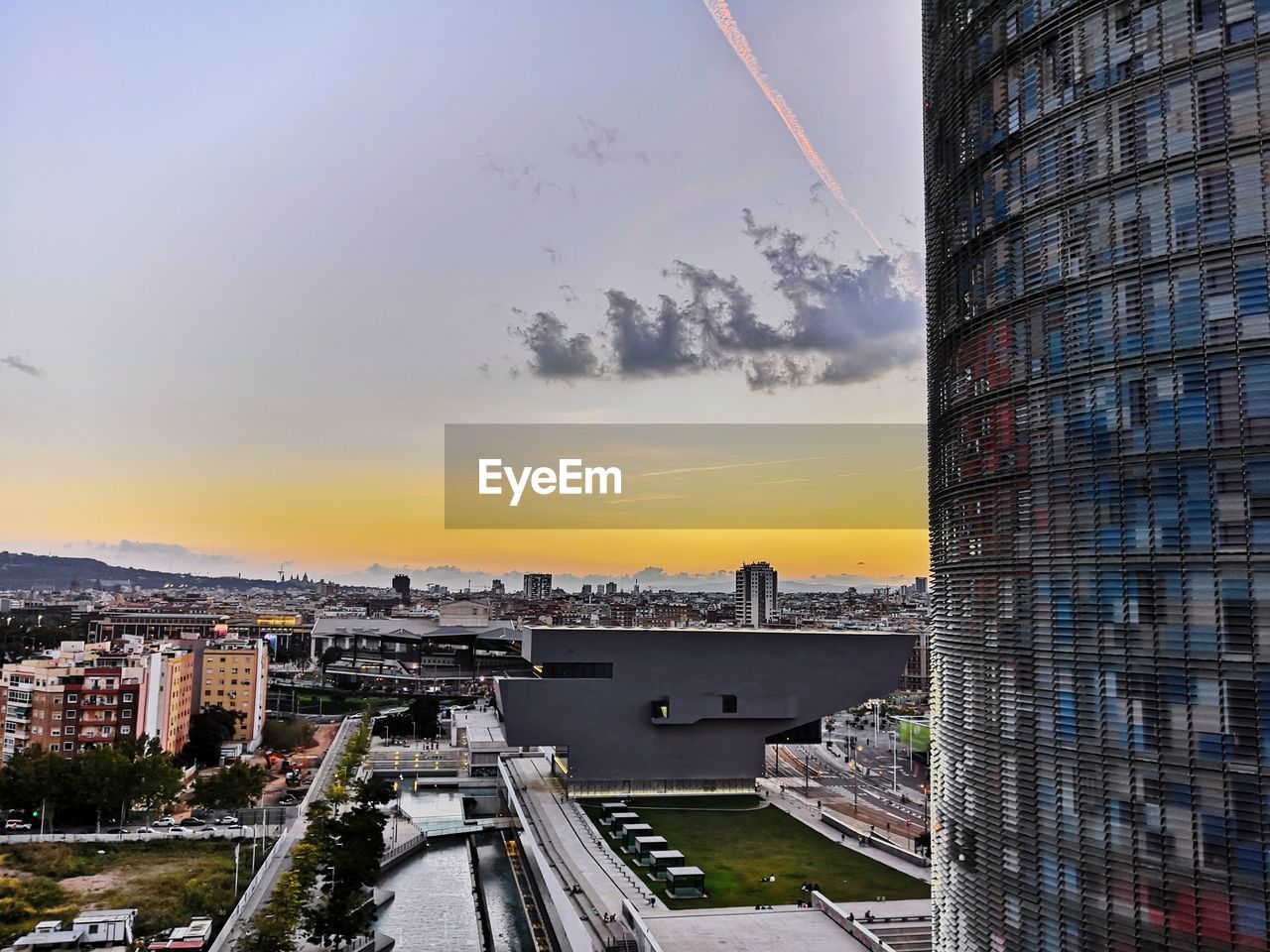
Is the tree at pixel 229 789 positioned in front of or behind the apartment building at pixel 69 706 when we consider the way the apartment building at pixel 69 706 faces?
in front

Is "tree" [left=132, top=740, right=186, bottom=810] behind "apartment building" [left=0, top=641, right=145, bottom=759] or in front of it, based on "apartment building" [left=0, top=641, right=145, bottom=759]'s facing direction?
in front

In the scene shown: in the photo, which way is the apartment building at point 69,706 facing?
toward the camera

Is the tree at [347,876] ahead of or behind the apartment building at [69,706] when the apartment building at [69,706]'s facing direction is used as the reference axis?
ahead

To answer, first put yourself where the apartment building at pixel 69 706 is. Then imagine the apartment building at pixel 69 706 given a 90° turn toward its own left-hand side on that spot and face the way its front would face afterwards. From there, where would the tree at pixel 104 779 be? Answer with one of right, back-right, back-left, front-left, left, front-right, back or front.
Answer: right
